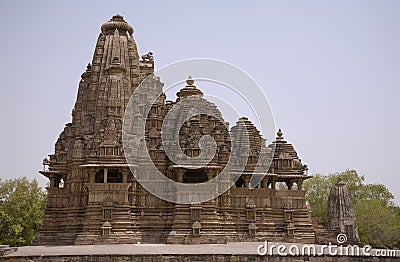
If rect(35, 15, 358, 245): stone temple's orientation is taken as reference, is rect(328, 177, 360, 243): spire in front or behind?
in front

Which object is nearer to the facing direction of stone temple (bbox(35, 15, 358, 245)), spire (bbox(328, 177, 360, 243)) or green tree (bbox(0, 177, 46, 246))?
the spire

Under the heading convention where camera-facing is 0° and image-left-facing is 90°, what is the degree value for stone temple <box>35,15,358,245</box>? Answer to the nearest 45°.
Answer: approximately 270°

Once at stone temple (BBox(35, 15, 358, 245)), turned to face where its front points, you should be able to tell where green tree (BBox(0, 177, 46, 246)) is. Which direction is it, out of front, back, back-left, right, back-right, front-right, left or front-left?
back-left
